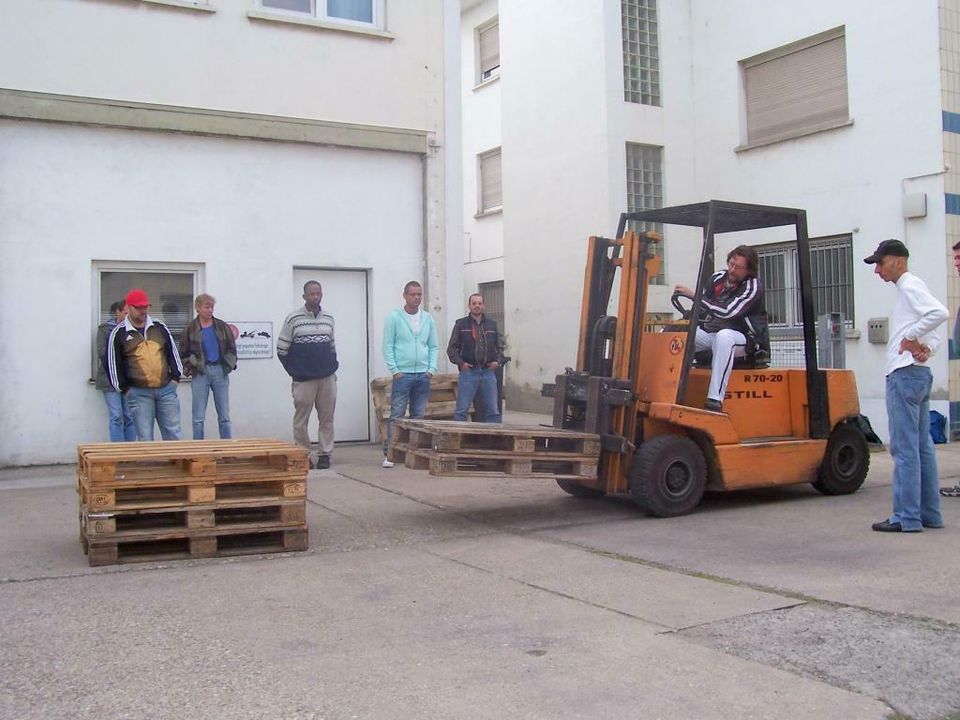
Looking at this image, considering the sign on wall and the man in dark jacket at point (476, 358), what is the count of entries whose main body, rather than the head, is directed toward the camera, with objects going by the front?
2

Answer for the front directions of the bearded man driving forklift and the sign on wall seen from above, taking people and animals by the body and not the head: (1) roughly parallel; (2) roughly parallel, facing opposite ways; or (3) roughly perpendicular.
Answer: roughly perpendicular

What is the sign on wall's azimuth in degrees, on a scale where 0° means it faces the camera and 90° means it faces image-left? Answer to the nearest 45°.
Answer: approximately 0°

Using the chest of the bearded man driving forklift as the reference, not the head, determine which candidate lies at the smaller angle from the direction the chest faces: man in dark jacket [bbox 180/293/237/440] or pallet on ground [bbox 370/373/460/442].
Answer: the man in dark jacket

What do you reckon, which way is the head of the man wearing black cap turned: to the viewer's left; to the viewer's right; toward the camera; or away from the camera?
to the viewer's left

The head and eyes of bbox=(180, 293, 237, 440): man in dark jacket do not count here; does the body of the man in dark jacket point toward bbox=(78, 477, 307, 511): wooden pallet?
yes

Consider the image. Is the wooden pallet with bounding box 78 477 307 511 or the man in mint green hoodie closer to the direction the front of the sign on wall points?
the wooden pallet
